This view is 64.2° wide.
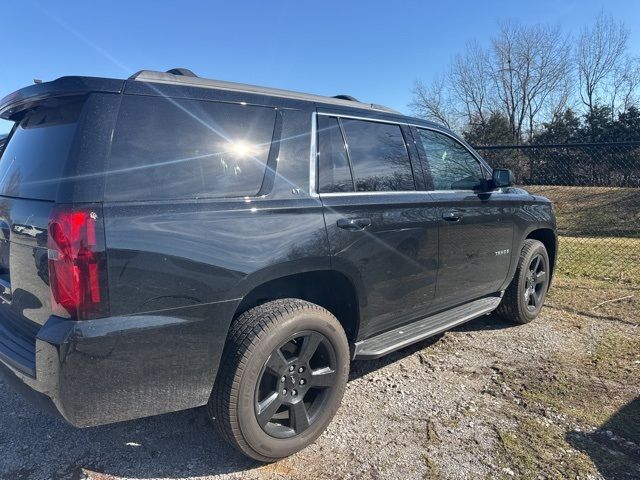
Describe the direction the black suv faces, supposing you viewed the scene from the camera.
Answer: facing away from the viewer and to the right of the viewer

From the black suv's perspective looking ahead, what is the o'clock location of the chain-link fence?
The chain-link fence is roughly at 12 o'clock from the black suv.
